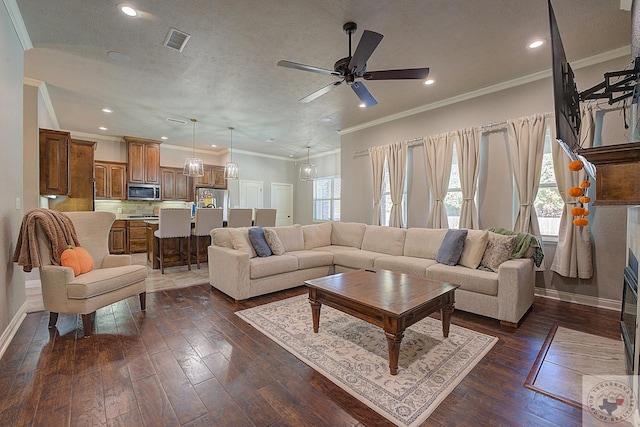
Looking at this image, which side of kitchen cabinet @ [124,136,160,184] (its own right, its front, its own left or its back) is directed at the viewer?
front

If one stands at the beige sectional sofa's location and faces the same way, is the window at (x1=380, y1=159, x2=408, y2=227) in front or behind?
behind

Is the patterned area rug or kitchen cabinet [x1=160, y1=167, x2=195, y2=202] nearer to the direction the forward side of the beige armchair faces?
the patterned area rug

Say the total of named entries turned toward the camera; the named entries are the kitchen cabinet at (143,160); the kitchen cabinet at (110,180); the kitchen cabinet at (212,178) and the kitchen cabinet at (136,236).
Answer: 4

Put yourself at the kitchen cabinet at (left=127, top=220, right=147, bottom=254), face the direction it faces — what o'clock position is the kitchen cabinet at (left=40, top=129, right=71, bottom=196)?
the kitchen cabinet at (left=40, top=129, right=71, bottom=196) is roughly at 1 o'clock from the kitchen cabinet at (left=127, top=220, right=147, bottom=254).

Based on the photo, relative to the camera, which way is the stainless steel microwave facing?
toward the camera

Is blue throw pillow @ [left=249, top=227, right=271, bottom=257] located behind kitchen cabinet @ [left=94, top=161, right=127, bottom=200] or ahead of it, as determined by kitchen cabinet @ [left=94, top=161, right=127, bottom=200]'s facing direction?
ahead

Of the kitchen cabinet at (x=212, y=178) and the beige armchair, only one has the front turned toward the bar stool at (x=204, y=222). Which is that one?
the kitchen cabinet

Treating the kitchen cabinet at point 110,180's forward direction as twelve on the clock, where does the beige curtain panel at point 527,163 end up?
The beige curtain panel is roughly at 11 o'clock from the kitchen cabinet.

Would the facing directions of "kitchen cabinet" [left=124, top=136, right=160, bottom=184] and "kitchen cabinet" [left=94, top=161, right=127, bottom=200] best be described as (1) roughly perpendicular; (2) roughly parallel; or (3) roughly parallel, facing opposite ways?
roughly parallel

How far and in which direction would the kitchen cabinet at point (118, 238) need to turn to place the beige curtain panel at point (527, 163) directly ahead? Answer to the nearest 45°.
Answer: approximately 45° to its left

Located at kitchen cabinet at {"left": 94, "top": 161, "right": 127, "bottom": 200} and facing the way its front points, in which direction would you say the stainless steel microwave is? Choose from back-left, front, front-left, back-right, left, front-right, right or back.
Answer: left

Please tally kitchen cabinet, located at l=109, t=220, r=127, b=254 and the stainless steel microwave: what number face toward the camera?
2

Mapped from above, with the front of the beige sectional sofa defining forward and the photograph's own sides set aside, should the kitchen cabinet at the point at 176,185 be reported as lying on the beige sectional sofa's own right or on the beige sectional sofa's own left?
on the beige sectional sofa's own right

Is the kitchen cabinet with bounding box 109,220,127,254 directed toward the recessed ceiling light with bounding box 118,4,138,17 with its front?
yes

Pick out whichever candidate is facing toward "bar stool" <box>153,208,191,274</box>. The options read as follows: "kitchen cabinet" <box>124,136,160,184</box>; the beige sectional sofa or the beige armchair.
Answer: the kitchen cabinet

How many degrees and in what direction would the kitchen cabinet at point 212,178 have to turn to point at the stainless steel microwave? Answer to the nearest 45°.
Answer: approximately 90° to its right

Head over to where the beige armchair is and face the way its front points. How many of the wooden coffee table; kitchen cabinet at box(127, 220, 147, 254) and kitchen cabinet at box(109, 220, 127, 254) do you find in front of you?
1

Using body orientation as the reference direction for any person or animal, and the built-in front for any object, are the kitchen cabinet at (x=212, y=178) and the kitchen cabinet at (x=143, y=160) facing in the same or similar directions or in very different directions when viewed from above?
same or similar directions

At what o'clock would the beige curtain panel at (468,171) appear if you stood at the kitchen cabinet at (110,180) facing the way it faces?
The beige curtain panel is roughly at 11 o'clock from the kitchen cabinet.
